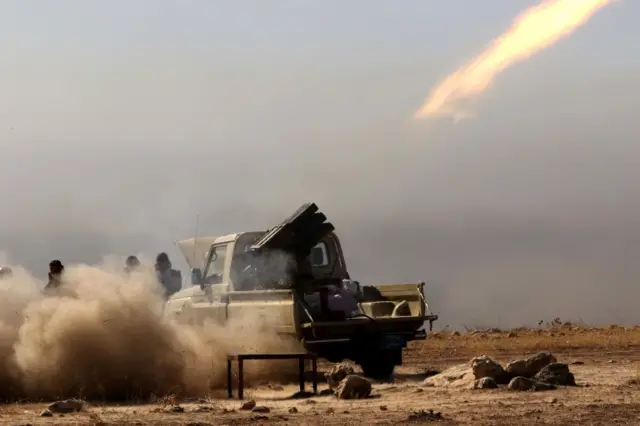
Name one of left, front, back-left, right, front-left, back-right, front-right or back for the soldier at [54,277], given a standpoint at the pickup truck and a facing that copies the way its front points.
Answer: front-left

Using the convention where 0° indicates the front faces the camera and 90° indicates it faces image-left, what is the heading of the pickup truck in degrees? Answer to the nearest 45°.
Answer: approximately 135°

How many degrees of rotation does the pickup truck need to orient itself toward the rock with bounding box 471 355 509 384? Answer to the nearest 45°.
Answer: approximately 180°

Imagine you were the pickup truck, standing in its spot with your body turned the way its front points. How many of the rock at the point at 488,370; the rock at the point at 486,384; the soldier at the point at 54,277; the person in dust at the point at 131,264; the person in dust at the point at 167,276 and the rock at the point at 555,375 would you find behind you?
3

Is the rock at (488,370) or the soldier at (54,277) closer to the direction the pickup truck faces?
the soldier

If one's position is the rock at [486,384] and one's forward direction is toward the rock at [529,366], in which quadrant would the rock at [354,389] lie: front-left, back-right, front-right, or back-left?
back-left

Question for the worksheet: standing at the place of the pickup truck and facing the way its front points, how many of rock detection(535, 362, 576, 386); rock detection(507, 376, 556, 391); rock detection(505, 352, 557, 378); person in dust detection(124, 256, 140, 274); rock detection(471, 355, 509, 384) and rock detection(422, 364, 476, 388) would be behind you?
5

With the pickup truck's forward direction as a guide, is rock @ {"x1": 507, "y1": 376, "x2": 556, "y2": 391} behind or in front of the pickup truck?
behind

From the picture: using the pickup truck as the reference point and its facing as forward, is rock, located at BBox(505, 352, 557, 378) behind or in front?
behind

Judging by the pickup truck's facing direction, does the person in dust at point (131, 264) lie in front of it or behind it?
in front

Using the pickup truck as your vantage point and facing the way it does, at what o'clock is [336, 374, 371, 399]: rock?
The rock is roughly at 7 o'clock from the pickup truck.

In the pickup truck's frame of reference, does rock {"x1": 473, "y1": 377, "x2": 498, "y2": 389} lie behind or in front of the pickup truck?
behind

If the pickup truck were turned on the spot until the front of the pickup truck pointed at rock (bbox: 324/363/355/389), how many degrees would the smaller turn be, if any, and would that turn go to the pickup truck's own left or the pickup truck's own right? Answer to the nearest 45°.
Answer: approximately 135° to the pickup truck's own left

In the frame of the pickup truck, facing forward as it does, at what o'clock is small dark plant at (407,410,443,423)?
The small dark plant is roughly at 7 o'clock from the pickup truck.

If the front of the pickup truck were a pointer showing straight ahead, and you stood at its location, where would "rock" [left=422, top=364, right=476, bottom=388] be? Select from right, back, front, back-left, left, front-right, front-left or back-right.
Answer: back
